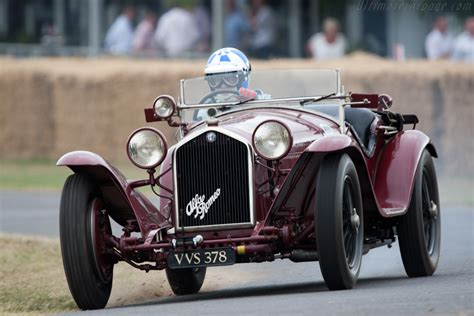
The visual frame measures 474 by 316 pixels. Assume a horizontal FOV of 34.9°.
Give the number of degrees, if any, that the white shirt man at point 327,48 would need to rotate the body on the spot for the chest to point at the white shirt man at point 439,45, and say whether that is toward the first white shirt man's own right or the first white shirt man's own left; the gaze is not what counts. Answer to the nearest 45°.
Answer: approximately 90° to the first white shirt man's own left

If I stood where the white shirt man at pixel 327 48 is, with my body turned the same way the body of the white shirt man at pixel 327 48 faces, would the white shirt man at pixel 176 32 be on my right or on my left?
on my right

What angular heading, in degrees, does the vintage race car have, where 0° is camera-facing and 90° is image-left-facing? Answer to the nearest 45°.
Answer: approximately 45°

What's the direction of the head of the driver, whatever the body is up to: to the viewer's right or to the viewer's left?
to the viewer's left

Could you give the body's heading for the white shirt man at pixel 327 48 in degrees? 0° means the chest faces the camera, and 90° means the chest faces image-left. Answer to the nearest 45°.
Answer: approximately 0°

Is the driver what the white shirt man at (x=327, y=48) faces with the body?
yes
